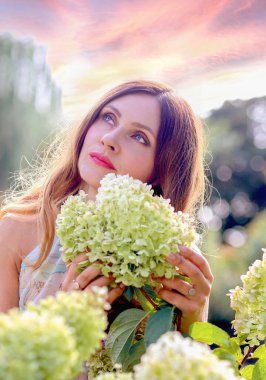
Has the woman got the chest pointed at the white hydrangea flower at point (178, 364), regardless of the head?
yes

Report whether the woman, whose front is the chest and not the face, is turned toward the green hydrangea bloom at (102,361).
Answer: yes

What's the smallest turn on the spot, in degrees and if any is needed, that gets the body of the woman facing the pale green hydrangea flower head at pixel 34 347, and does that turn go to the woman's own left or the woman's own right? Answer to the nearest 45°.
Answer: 0° — they already face it

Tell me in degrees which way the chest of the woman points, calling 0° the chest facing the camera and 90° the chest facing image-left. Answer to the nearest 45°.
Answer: approximately 0°

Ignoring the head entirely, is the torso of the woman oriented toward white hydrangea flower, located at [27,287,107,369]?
yes
